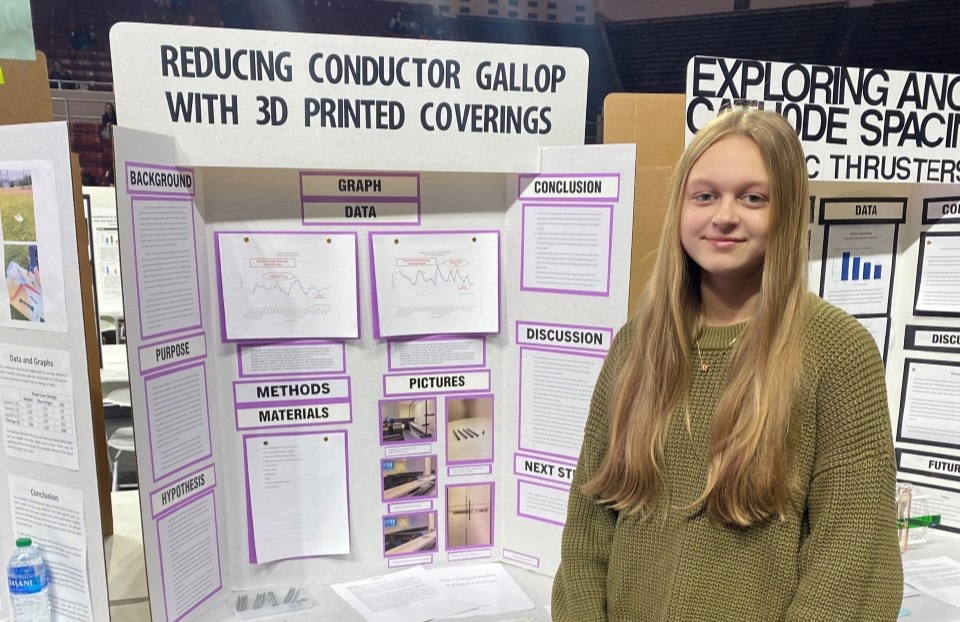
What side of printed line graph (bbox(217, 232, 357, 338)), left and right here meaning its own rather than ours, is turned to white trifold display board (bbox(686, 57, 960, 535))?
left

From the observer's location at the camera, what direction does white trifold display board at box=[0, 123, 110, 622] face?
facing the viewer

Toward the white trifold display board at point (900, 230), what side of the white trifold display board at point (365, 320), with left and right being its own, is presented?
left

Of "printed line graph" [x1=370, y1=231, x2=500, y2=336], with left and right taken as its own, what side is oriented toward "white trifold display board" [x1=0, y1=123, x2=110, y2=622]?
right

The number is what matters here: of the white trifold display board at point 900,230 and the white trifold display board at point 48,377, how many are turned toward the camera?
2

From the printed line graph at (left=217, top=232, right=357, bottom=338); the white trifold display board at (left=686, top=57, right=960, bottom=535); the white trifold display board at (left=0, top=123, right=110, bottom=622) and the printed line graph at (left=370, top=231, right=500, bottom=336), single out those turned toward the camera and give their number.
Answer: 4

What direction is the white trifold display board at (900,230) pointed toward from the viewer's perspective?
toward the camera

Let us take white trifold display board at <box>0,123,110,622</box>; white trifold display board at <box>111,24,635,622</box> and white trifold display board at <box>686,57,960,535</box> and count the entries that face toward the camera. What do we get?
3

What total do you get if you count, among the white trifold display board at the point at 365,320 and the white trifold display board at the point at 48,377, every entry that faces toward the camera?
2

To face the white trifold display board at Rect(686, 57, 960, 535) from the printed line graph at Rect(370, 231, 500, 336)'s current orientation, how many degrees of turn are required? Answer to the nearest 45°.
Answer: approximately 90° to its left

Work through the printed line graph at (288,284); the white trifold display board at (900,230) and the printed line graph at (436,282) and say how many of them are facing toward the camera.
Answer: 3

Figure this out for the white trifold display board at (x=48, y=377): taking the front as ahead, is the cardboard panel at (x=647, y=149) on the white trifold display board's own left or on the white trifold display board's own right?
on the white trifold display board's own left
